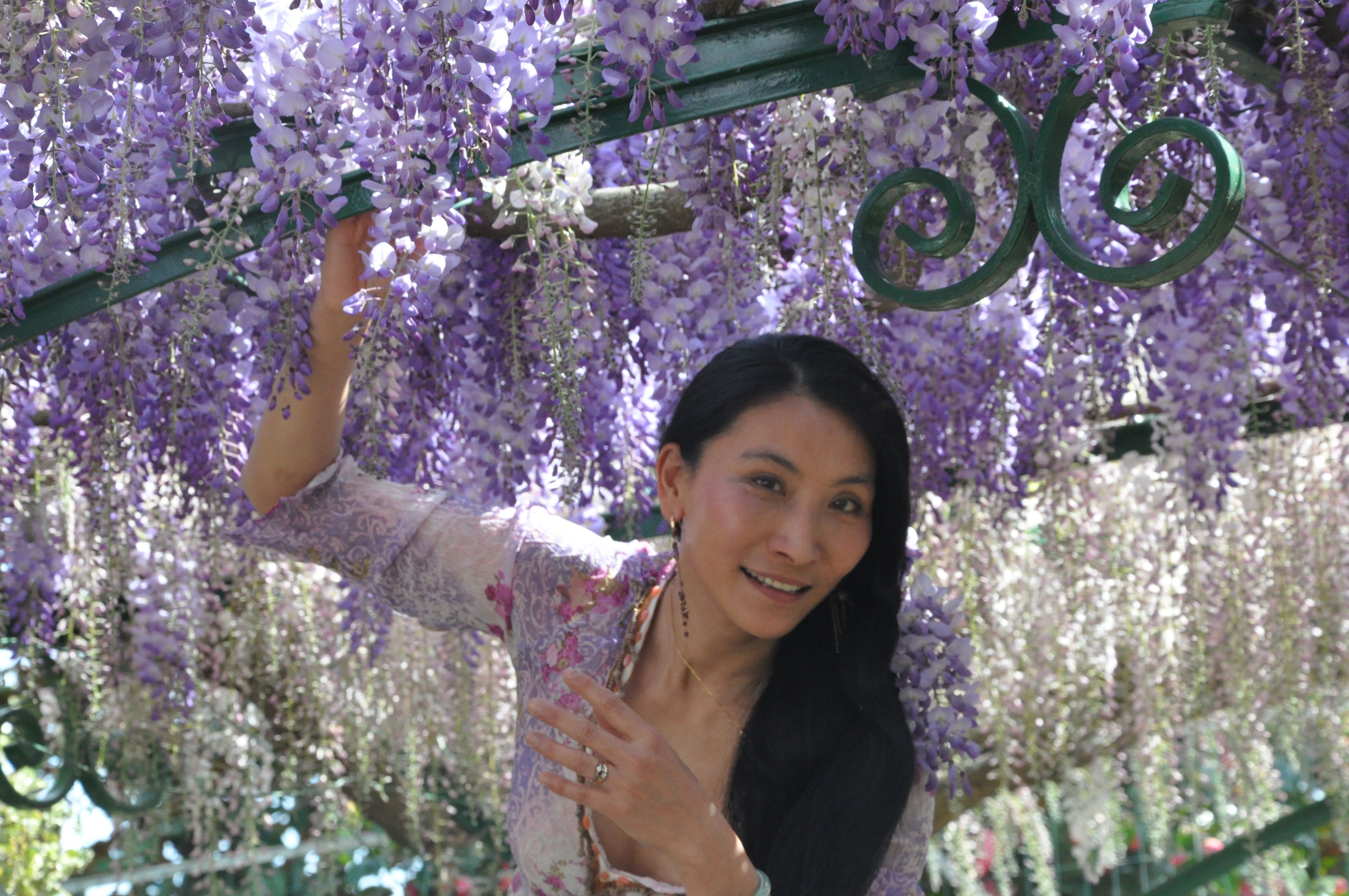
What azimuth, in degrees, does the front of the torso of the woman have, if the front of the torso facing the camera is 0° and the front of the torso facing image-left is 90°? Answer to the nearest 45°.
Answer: approximately 0°
